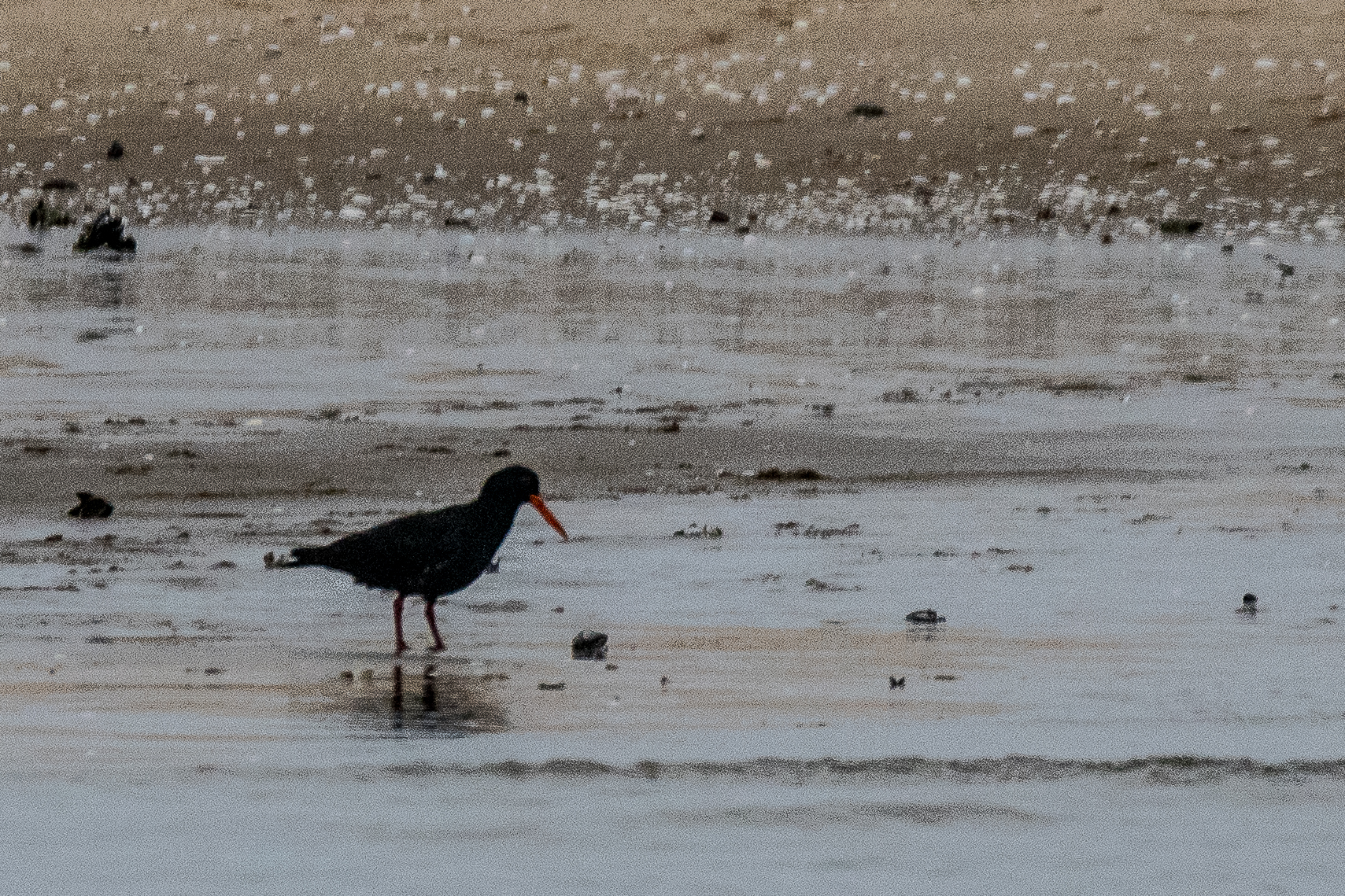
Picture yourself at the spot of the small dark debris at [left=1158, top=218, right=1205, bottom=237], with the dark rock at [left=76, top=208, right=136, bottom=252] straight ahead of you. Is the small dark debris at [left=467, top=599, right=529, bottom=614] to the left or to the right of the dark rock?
left

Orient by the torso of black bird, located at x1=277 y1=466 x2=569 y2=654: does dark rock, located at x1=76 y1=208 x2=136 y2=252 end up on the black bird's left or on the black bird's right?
on the black bird's left

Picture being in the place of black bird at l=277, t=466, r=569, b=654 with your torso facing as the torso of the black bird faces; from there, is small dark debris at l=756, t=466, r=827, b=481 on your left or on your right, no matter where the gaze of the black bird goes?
on your left

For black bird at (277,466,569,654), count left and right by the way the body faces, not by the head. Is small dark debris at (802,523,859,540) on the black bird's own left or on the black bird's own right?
on the black bird's own left

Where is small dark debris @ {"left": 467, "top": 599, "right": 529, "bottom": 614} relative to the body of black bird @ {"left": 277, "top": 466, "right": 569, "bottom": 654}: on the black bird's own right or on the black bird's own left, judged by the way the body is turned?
on the black bird's own left

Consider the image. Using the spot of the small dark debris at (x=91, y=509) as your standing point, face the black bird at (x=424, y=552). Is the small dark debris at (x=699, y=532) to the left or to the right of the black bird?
left

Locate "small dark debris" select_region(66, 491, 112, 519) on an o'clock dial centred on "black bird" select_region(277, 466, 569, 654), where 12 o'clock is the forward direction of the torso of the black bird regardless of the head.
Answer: The small dark debris is roughly at 8 o'clock from the black bird.

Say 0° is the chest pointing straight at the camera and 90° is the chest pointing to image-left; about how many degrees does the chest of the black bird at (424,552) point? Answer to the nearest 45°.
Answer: approximately 270°

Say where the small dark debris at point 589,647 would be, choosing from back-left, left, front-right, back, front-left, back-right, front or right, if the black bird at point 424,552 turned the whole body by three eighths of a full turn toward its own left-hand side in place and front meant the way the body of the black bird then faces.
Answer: back
